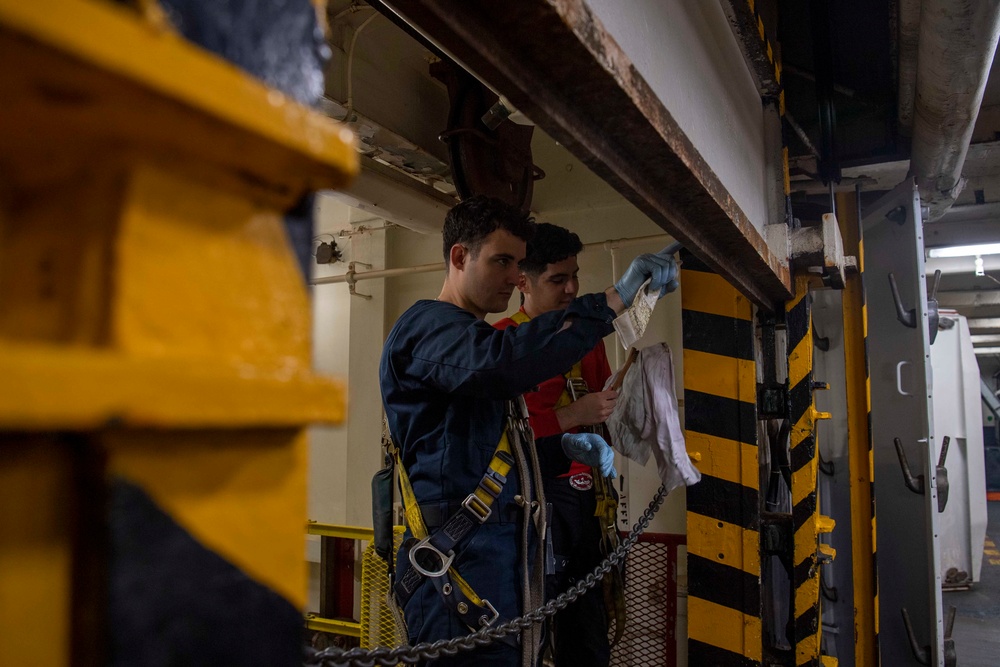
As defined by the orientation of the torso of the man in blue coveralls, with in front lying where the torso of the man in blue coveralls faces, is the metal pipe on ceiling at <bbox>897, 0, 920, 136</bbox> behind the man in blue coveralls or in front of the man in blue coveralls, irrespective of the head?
in front

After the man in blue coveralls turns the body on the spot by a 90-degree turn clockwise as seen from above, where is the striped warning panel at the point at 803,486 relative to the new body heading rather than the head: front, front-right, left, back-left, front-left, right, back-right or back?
back-left

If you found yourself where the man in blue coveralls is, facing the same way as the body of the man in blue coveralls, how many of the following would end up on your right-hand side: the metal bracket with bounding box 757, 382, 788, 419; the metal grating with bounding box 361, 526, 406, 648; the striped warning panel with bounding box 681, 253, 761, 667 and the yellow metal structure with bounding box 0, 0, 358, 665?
1

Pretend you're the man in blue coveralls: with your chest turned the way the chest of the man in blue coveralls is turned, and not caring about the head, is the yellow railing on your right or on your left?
on your left

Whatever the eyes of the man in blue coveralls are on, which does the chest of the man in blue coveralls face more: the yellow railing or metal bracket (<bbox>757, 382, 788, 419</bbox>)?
the metal bracket

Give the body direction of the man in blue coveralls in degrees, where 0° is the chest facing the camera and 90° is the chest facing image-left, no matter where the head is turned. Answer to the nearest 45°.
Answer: approximately 270°

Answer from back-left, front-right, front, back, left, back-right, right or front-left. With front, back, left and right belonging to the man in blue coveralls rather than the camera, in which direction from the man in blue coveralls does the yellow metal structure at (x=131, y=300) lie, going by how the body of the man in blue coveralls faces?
right

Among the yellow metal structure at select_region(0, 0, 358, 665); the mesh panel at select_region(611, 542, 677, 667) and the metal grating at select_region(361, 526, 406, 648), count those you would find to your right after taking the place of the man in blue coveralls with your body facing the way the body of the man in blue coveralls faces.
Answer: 1

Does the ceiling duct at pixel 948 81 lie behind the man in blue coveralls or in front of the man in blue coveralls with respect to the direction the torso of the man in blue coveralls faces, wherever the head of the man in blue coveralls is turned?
in front

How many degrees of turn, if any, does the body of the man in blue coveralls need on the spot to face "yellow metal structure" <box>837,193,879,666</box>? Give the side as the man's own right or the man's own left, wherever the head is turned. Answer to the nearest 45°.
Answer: approximately 45° to the man's own left

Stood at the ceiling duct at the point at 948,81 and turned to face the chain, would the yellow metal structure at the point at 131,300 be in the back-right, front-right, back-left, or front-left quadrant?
front-left

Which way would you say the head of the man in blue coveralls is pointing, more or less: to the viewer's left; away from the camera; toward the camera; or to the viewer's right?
to the viewer's right

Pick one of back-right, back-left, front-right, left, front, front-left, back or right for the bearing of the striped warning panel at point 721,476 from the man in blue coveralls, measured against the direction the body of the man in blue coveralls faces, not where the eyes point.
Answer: front-left
